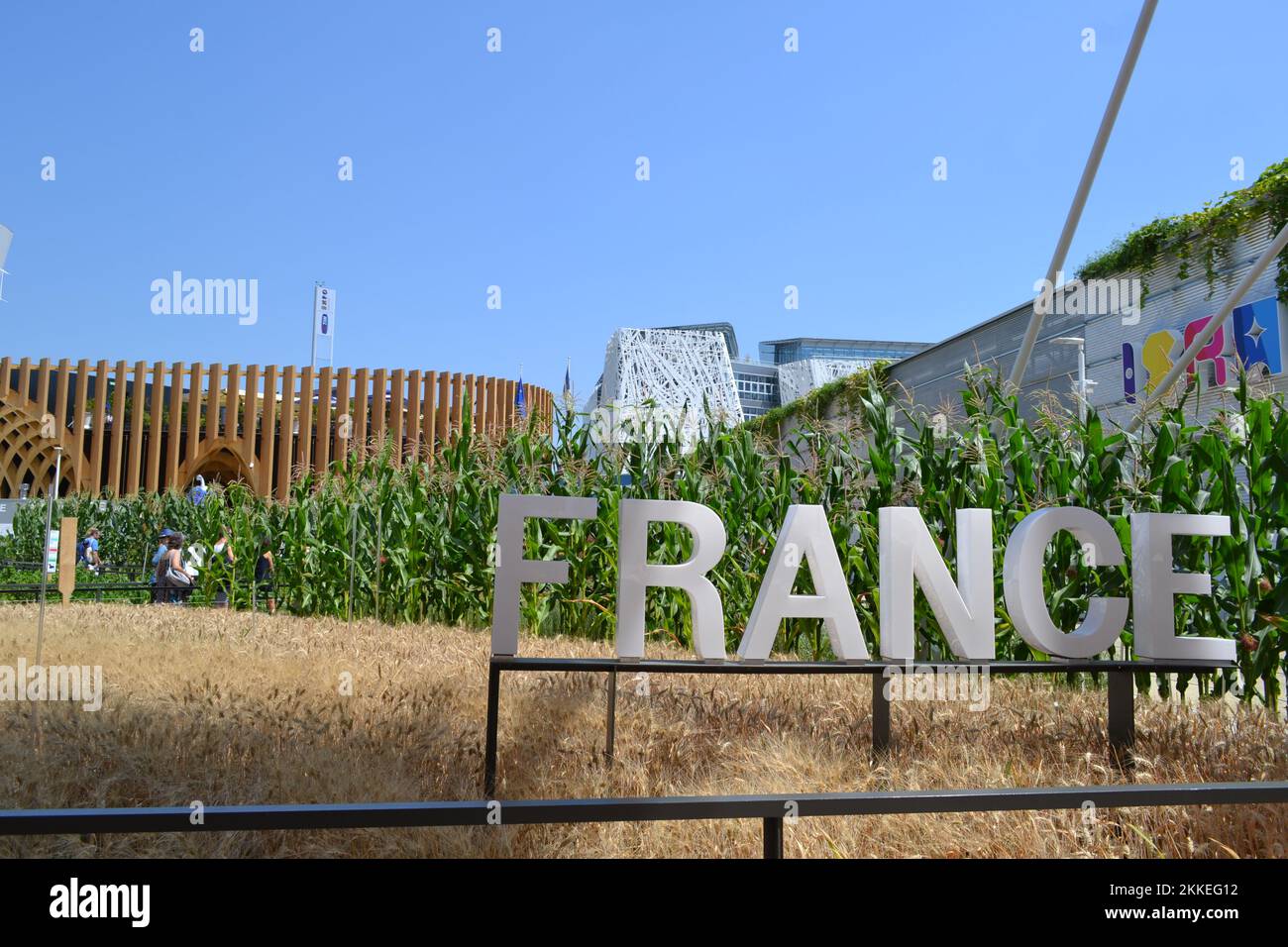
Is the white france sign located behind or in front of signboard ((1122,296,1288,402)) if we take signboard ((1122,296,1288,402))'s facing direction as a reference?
in front

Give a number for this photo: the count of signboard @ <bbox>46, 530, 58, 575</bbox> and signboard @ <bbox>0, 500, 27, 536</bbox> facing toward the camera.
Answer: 2

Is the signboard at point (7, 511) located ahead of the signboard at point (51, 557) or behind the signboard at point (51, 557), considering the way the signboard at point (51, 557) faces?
behind

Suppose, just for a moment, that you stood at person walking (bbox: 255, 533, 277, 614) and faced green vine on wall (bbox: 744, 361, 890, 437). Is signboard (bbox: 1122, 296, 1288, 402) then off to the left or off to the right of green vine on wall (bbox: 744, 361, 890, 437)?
right

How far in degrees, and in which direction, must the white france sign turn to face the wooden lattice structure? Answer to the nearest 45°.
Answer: approximately 135° to its right

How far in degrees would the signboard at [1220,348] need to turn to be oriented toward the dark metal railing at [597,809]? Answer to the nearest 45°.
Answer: approximately 45° to its left

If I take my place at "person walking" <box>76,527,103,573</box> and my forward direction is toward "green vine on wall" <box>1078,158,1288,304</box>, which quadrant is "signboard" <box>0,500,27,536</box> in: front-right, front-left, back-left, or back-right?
back-left
